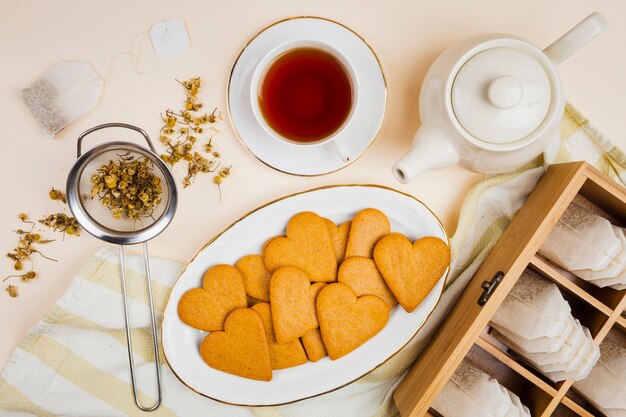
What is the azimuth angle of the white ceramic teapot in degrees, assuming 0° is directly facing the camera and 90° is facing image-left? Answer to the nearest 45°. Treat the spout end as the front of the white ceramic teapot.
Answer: approximately 45°
